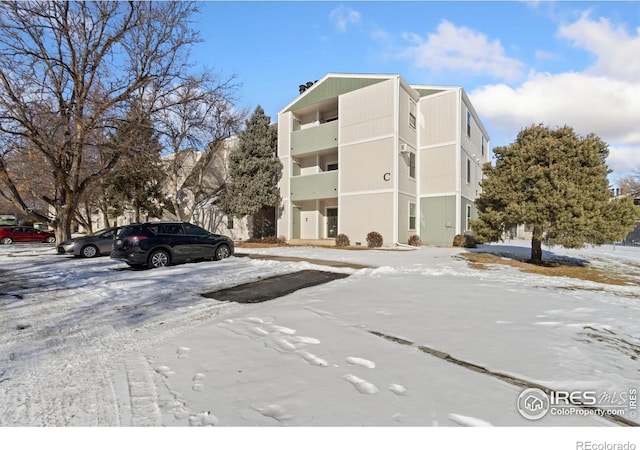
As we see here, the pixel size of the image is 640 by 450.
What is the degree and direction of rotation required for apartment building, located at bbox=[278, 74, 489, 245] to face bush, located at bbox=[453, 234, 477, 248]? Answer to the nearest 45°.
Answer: approximately 135° to its left

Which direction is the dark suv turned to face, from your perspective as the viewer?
facing away from the viewer and to the right of the viewer

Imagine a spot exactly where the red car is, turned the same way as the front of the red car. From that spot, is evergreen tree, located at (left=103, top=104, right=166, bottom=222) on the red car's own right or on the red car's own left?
on the red car's own right

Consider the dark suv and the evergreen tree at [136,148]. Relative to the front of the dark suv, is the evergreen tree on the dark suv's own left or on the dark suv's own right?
on the dark suv's own left

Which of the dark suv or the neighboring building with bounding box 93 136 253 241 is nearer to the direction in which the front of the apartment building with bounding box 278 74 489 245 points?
the dark suv

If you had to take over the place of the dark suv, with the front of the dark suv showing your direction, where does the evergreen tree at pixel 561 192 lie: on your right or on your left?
on your right

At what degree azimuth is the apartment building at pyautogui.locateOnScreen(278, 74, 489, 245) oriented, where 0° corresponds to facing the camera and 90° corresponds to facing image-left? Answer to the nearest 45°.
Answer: approximately 45°
